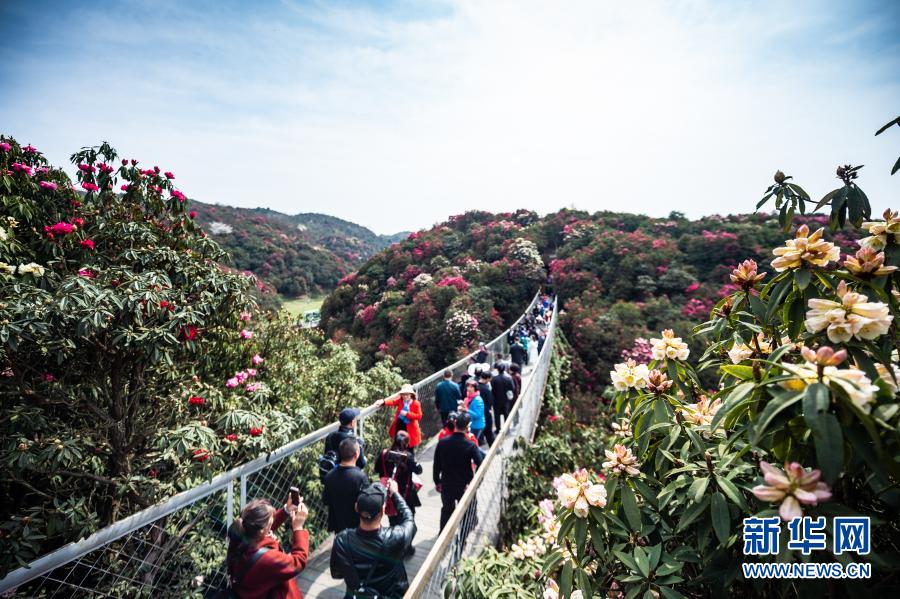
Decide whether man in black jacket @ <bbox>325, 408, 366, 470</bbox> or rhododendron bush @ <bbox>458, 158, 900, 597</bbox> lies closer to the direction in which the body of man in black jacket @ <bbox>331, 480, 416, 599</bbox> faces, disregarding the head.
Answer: the man in black jacket

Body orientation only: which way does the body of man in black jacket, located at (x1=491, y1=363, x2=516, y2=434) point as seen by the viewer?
away from the camera

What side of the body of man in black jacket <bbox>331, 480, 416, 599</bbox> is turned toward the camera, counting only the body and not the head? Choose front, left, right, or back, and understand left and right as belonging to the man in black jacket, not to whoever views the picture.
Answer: back

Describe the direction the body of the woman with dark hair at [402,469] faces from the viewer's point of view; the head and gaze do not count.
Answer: away from the camera

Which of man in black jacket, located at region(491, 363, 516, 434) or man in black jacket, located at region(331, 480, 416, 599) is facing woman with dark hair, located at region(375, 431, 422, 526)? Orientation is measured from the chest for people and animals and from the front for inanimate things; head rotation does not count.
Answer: man in black jacket, located at region(331, 480, 416, 599)

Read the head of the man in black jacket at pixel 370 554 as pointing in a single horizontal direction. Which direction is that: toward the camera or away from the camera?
away from the camera

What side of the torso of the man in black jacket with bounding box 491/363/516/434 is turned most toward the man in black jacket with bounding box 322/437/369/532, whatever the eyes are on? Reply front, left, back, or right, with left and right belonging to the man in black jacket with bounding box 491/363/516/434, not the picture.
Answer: back

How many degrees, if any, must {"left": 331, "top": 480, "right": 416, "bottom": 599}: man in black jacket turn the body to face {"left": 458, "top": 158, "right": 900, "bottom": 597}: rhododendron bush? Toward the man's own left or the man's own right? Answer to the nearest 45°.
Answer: approximately 135° to the man's own right

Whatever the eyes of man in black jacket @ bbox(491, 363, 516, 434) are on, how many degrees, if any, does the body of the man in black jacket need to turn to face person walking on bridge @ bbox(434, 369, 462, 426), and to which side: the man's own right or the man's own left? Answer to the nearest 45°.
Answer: approximately 135° to the man's own left

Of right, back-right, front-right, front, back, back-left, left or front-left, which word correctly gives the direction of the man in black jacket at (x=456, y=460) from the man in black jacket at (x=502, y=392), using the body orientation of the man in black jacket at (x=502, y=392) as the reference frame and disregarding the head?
back

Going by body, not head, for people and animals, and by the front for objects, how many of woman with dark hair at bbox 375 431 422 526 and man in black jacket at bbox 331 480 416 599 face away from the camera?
2

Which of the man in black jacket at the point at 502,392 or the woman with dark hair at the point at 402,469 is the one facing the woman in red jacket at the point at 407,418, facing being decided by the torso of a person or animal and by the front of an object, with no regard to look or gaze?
the woman with dark hair
